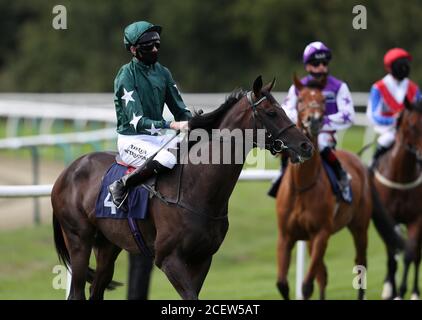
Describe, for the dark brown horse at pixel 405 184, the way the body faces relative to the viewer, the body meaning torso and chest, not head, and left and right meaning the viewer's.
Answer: facing the viewer and to the right of the viewer

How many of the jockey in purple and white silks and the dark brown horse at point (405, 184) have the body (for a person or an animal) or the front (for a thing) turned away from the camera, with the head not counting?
0

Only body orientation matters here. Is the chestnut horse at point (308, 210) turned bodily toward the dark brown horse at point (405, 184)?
no

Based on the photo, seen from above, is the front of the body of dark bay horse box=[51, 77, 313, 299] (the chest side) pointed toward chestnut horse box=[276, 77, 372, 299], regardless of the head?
no

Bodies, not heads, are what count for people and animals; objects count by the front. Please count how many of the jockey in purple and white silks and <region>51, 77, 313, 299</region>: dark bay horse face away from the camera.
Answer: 0

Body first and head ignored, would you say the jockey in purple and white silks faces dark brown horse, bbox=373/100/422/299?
no

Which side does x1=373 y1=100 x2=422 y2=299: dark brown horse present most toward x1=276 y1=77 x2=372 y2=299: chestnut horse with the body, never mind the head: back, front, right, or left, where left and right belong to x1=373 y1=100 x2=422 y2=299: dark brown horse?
right

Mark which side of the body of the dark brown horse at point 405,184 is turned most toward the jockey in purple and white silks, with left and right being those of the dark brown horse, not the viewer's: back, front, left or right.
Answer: right

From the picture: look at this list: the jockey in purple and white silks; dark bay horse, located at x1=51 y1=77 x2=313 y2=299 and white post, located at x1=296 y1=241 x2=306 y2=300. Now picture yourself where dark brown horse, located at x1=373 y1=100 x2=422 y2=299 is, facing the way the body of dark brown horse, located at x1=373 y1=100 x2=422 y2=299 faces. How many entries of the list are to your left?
0

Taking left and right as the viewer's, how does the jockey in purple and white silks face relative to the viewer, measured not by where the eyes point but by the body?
facing the viewer

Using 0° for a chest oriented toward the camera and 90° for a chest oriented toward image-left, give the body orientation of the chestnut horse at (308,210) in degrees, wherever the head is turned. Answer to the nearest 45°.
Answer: approximately 45°
